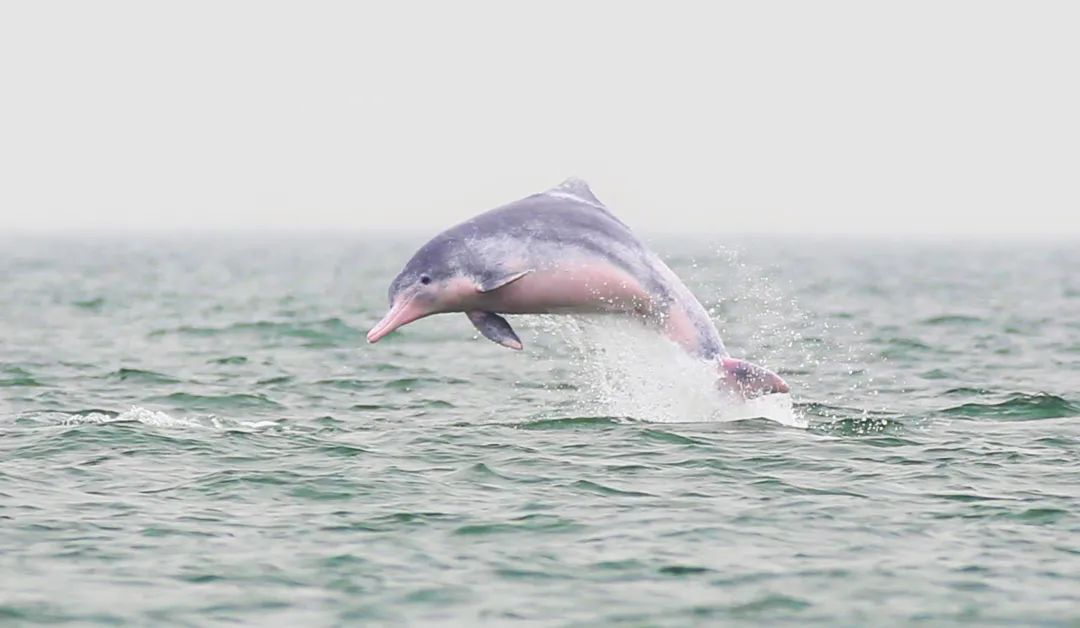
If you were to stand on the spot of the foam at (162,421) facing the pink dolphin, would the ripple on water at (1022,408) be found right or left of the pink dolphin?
left

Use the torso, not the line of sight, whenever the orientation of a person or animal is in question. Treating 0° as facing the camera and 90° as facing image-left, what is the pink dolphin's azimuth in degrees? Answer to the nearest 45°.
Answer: approximately 90°

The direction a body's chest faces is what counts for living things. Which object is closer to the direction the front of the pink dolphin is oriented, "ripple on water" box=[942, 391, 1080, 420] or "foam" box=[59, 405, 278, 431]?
the foam

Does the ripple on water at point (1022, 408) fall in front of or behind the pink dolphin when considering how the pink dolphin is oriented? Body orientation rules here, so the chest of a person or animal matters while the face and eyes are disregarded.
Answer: behind

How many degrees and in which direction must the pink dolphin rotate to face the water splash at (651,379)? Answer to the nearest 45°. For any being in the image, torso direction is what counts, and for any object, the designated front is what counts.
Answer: approximately 135° to its right

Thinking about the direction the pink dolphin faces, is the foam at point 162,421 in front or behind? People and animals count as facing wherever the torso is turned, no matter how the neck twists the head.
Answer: in front
